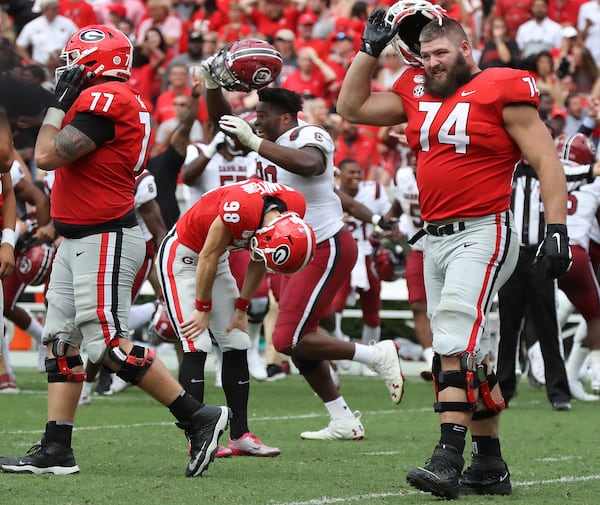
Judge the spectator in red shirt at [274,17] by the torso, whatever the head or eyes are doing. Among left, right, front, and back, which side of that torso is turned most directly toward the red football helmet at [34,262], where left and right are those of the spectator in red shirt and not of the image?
front

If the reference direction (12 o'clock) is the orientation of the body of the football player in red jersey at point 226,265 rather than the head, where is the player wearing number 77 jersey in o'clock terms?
The player wearing number 77 jersey is roughly at 3 o'clock from the football player in red jersey.

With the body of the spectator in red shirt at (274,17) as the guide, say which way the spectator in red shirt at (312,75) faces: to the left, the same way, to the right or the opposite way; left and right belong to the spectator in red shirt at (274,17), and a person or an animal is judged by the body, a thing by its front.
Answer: the same way

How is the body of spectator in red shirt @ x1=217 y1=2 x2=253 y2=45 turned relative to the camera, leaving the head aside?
toward the camera

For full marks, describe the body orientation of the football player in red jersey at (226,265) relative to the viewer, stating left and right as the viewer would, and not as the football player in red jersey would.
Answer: facing the viewer and to the right of the viewer

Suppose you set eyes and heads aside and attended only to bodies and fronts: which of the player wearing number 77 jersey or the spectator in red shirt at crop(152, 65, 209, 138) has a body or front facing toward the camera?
the spectator in red shirt

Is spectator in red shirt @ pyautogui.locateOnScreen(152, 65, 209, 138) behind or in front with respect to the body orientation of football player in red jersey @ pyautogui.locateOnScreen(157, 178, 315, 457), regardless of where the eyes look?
behind

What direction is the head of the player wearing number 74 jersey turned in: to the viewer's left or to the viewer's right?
to the viewer's left

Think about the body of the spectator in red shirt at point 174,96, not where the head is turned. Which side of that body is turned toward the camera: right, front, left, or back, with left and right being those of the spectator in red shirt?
front

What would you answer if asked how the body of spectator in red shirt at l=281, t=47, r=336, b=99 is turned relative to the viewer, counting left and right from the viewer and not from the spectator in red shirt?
facing the viewer

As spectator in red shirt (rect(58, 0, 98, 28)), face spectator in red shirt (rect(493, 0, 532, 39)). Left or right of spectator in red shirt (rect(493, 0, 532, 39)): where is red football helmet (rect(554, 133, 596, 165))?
right
